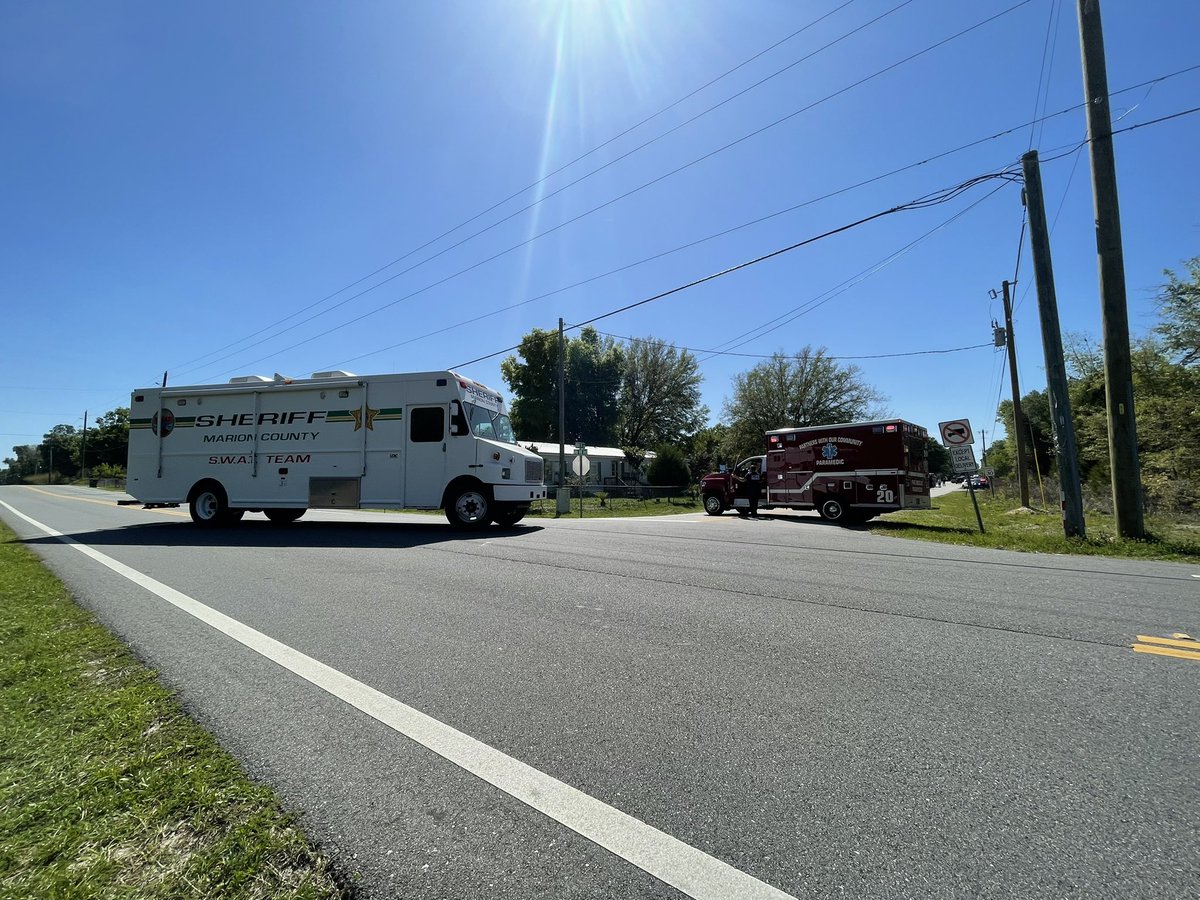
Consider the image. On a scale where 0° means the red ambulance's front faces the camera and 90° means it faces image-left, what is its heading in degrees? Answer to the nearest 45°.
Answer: approximately 135°

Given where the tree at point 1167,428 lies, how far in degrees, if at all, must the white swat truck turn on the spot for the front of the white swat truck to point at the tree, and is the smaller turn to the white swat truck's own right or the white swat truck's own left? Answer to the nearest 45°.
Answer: approximately 45° to the white swat truck's own left

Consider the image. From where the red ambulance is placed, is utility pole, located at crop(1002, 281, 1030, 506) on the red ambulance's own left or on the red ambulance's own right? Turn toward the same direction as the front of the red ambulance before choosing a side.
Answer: on the red ambulance's own right

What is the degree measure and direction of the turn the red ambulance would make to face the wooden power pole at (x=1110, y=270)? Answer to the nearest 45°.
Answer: approximately 180°

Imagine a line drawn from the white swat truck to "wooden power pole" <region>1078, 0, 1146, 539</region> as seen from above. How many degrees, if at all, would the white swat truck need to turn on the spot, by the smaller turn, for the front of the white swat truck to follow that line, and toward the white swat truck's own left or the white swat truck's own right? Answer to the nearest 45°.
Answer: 0° — it already faces it

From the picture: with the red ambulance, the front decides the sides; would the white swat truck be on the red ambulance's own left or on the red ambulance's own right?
on the red ambulance's own left

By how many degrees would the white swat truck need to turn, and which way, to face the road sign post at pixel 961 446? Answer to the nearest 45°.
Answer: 0° — it already faces it

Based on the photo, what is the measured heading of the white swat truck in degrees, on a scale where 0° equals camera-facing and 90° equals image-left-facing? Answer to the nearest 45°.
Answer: approximately 315°

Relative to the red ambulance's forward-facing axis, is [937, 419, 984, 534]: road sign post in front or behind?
behind
